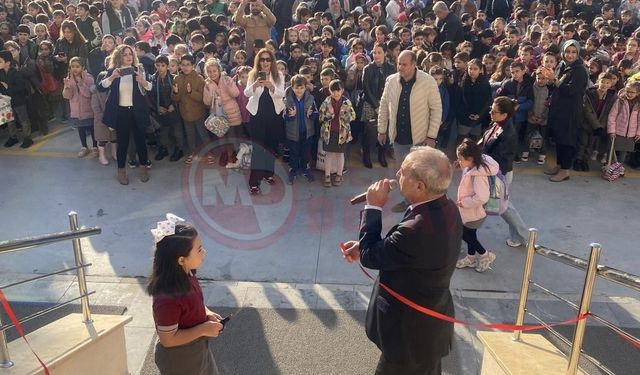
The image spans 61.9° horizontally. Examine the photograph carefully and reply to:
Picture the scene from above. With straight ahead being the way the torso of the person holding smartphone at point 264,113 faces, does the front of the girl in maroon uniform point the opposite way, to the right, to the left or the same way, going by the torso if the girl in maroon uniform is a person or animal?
to the left

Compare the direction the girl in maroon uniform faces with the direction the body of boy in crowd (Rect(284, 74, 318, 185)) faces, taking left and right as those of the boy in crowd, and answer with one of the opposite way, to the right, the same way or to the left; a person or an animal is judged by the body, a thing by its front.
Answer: to the left

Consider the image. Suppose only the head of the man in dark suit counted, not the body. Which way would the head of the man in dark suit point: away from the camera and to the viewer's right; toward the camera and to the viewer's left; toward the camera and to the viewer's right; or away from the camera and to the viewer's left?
away from the camera and to the viewer's left

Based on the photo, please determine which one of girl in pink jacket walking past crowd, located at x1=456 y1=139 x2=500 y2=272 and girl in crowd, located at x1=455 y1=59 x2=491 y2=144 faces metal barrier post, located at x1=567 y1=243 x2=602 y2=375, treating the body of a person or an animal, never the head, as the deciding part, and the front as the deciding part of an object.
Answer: girl in crowd, located at x1=455 y1=59 x2=491 y2=144

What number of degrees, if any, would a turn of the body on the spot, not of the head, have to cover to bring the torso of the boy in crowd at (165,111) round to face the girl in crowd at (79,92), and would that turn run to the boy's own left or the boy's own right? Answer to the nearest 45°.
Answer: approximately 90° to the boy's own right

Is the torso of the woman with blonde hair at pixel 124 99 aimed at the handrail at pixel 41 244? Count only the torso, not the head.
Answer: yes

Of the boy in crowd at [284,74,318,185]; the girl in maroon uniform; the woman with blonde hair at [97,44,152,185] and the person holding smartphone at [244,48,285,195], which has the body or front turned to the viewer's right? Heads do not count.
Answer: the girl in maroon uniform

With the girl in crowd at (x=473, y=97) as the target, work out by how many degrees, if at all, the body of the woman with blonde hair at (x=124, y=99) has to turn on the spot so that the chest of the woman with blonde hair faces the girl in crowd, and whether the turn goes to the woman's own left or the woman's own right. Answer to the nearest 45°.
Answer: approximately 90° to the woman's own left
